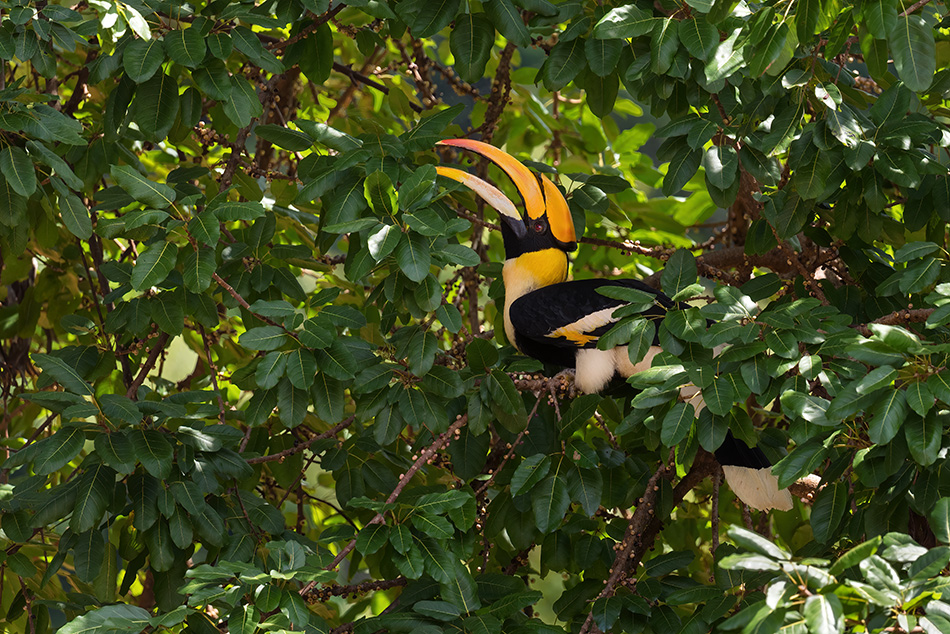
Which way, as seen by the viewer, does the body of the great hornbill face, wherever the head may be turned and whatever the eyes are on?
to the viewer's left
